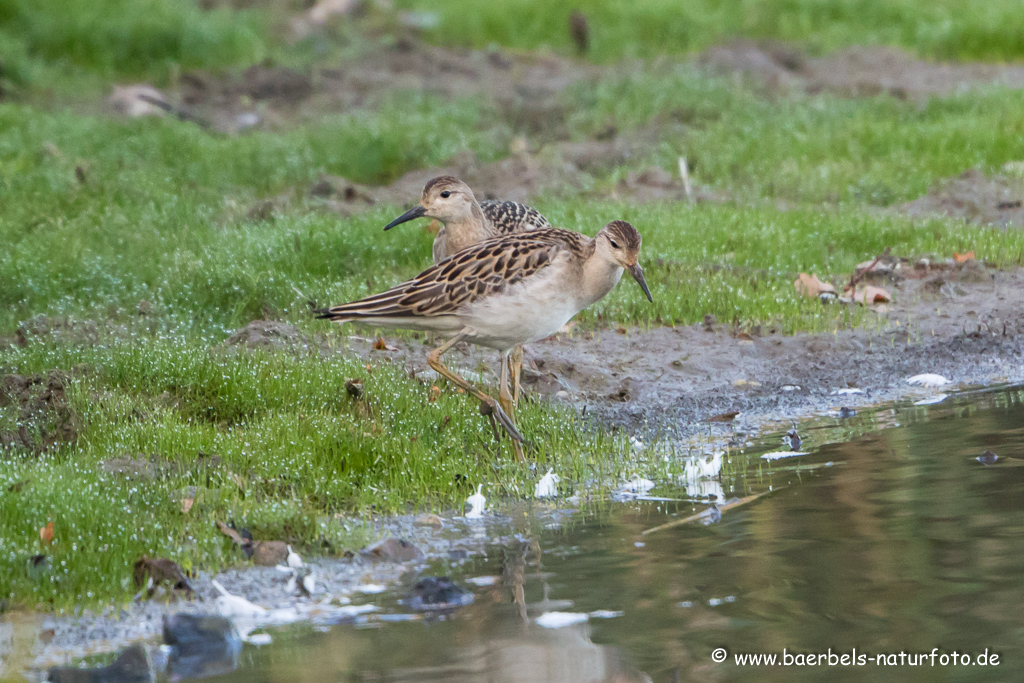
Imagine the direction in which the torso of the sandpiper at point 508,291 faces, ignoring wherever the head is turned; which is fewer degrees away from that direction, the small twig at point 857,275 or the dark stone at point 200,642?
the small twig

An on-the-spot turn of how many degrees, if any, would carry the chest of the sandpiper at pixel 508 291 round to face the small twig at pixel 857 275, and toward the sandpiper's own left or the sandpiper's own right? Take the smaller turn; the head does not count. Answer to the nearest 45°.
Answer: approximately 45° to the sandpiper's own left

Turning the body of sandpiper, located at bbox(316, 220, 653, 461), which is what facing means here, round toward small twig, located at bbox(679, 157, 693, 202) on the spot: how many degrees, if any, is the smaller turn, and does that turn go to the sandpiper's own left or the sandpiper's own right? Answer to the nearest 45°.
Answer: approximately 90° to the sandpiper's own left

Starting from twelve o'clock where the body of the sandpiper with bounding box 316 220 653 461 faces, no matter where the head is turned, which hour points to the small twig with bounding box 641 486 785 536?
The small twig is roughly at 2 o'clock from the sandpiper.

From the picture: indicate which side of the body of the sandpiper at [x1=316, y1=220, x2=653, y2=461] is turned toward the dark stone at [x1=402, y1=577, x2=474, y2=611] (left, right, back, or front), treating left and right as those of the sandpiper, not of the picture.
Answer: right

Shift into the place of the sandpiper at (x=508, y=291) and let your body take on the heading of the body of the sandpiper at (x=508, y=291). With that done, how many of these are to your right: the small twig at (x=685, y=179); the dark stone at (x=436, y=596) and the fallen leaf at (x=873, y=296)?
1

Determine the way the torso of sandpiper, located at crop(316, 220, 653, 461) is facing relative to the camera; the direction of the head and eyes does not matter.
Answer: to the viewer's right

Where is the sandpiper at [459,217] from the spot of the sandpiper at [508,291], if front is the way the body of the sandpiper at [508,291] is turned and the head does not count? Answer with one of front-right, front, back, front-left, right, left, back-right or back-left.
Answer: left

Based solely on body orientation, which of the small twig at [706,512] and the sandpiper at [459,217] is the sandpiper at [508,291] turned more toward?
the small twig

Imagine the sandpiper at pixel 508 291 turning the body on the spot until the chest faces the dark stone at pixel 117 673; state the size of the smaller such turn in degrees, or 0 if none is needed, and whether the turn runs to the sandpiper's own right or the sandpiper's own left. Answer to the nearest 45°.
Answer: approximately 135° to the sandpiper's own right

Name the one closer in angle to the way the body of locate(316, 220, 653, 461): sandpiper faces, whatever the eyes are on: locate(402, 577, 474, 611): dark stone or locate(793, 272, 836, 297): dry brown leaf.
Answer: the dry brown leaf
